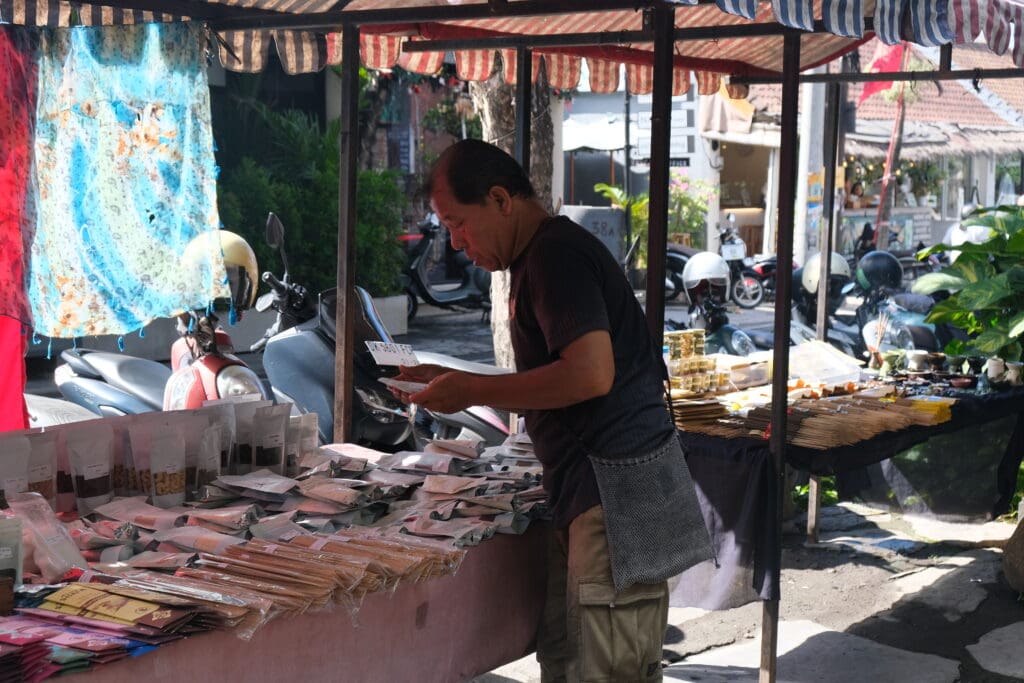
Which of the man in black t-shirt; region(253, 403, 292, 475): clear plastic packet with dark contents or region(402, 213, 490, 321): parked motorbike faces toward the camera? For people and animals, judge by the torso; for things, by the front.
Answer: the clear plastic packet with dark contents

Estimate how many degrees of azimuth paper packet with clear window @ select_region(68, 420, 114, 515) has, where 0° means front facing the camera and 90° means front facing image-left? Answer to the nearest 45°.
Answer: approximately 0°

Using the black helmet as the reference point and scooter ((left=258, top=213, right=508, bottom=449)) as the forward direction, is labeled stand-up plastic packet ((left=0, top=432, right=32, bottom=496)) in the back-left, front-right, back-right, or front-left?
front-left

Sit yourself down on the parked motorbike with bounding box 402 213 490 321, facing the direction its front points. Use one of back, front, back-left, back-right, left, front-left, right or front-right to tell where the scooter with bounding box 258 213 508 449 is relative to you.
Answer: left

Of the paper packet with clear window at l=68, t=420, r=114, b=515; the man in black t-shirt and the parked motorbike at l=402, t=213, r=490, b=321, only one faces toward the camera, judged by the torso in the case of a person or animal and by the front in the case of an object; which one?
the paper packet with clear window

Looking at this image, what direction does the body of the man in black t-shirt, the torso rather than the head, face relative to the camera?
to the viewer's left

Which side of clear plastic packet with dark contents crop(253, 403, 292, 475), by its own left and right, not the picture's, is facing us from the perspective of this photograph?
front

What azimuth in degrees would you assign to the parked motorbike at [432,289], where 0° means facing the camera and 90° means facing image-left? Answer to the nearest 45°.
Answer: approximately 90°

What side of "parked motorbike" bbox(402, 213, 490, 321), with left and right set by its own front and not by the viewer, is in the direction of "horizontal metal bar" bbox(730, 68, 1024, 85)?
left

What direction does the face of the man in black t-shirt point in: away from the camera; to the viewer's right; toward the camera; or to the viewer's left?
to the viewer's left

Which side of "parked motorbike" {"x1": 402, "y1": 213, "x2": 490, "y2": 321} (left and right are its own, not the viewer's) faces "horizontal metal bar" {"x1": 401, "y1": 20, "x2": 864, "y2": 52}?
left

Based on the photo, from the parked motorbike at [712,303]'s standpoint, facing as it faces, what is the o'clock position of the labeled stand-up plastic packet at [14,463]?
The labeled stand-up plastic packet is roughly at 2 o'clock from the parked motorbike.

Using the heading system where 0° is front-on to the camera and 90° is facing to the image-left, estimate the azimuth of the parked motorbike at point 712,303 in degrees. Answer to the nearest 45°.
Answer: approximately 315°

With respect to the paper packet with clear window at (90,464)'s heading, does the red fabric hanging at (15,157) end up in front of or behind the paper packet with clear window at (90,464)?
behind

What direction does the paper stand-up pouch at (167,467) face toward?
toward the camera

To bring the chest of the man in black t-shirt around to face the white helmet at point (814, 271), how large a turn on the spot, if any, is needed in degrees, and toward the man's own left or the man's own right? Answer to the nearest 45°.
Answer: approximately 90° to the man's own right
